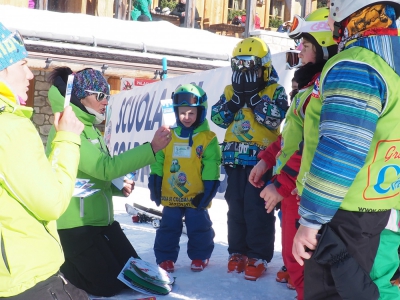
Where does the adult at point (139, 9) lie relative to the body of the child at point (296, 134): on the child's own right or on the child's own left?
on the child's own right

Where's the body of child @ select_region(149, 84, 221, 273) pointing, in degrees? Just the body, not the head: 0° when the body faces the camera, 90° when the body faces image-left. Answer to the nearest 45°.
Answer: approximately 0°

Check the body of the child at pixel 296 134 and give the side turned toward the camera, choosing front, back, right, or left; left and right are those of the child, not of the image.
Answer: left

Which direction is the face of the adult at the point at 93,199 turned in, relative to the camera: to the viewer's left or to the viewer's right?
to the viewer's right

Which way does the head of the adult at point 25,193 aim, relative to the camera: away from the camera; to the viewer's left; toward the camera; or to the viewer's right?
to the viewer's right

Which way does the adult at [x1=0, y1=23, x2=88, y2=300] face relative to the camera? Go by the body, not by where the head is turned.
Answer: to the viewer's right

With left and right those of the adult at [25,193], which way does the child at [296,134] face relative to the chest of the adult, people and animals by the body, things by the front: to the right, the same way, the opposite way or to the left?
the opposite way

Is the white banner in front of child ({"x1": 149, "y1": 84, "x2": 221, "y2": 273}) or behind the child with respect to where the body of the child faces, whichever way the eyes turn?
behind

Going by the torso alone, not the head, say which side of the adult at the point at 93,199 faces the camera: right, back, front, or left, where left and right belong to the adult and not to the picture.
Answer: right
